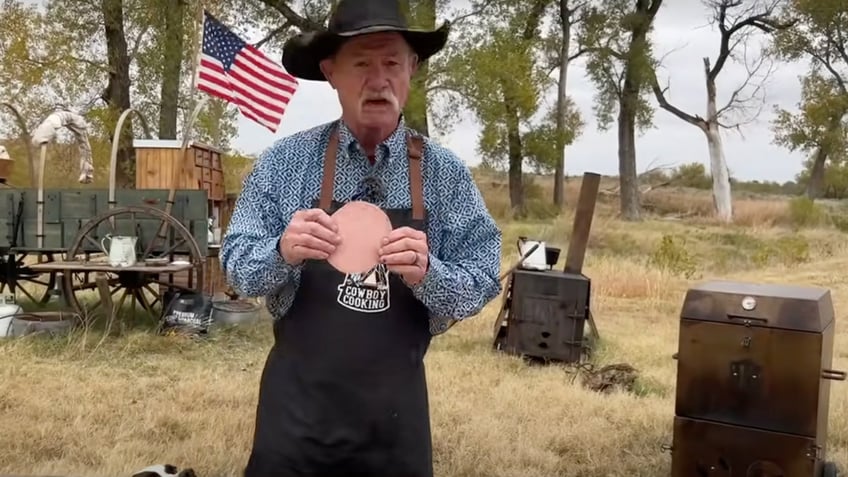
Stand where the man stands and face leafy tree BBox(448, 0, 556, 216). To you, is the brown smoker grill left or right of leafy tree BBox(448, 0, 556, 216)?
right

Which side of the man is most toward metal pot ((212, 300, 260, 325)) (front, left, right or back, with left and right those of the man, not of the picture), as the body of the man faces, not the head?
back

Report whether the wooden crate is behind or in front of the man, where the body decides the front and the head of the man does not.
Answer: behind

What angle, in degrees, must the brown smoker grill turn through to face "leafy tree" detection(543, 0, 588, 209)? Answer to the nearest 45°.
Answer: approximately 180°

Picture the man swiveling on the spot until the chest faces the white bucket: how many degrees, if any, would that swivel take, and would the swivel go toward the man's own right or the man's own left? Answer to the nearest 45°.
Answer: approximately 135° to the man's own right

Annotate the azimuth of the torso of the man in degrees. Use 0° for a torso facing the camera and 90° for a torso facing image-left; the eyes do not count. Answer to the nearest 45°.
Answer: approximately 0°

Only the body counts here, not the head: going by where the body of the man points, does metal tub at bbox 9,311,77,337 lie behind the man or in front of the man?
behind

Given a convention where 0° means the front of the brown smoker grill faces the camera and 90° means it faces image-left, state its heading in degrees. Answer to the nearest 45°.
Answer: approximately 0°

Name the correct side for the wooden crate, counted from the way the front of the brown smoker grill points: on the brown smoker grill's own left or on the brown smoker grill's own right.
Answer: on the brown smoker grill's own right

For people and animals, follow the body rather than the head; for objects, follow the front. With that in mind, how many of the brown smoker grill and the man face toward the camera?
2
